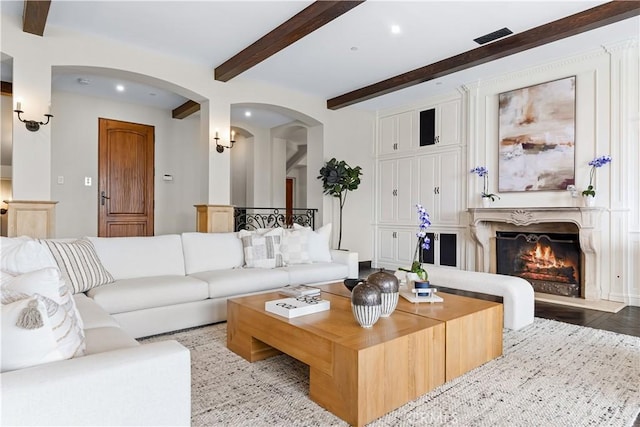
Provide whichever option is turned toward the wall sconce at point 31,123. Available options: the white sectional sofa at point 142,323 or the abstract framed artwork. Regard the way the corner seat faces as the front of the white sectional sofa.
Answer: the abstract framed artwork

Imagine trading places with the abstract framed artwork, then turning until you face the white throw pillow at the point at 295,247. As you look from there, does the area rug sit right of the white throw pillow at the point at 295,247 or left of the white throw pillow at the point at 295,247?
left

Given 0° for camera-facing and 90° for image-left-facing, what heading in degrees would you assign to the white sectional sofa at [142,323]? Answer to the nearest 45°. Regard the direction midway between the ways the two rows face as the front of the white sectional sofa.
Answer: approximately 315°

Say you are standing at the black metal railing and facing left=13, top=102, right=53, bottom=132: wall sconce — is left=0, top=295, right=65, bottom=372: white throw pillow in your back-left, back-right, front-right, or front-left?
front-left

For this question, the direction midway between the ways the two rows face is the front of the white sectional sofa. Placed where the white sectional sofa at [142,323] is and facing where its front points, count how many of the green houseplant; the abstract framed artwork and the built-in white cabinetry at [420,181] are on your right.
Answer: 0

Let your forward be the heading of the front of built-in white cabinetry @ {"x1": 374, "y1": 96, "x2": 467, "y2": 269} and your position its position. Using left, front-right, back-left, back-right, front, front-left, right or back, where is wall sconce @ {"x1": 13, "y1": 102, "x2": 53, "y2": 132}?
front

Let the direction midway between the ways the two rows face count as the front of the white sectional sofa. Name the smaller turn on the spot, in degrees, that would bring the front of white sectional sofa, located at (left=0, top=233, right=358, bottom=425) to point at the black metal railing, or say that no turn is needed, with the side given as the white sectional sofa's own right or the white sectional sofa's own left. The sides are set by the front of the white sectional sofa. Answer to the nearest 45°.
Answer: approximately 90° to the white sectional sofa's own left

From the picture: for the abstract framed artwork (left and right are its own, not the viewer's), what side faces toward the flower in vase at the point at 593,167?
left

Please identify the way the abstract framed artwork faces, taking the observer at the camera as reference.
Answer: facing the viewer and to the left of the viewer

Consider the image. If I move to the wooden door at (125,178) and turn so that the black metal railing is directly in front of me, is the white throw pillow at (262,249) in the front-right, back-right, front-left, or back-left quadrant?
front-right

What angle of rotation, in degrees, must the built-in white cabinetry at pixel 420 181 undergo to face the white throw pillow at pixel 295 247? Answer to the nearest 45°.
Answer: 0° — it already faces it

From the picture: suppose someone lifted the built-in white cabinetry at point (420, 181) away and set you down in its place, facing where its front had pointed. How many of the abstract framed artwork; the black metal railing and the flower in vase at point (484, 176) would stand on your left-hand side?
2

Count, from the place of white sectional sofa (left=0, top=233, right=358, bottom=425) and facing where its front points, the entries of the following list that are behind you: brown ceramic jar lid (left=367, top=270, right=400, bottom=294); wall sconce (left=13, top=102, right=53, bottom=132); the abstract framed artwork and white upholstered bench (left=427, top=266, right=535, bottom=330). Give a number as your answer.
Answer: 1

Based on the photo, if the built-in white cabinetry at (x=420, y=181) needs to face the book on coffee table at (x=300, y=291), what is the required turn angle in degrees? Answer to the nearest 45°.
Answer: approximately 45° to its left

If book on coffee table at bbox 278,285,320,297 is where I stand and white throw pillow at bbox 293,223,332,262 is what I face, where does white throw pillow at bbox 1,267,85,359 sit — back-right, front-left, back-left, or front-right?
back-left

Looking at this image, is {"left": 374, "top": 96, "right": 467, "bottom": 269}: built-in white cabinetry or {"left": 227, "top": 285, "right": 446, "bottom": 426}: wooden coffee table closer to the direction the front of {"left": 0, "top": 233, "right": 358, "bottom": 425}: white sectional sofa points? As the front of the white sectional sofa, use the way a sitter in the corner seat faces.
the wooden coffee table

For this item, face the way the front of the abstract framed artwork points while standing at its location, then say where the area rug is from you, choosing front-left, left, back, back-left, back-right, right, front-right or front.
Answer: front-left

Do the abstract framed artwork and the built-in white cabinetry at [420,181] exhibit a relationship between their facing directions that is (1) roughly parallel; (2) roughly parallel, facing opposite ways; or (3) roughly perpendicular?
roughly parallel

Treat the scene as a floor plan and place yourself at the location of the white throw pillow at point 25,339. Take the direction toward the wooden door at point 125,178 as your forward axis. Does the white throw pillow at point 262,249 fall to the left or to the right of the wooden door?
right

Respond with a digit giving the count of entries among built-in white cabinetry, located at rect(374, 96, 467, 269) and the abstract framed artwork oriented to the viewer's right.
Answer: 0
